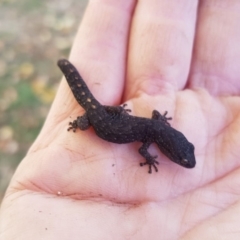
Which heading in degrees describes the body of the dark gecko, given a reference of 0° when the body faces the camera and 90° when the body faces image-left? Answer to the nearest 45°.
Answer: approximately 315°
